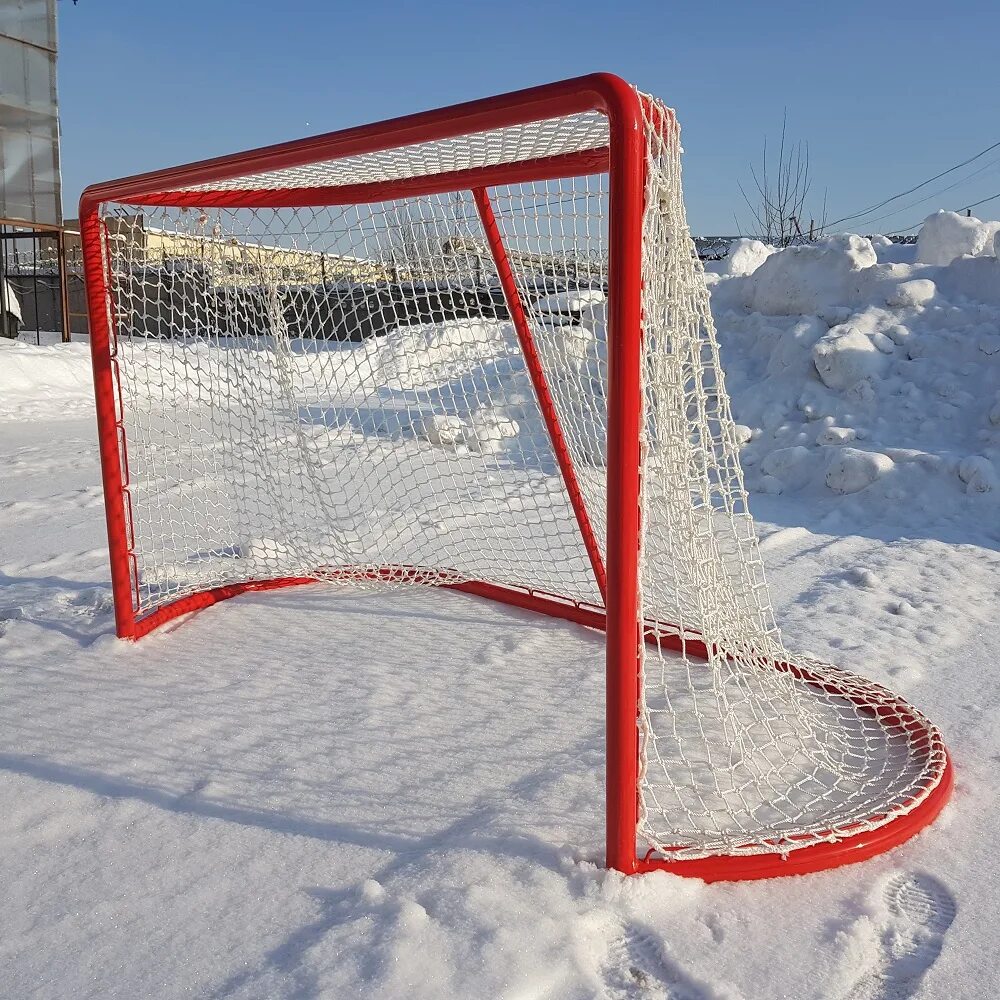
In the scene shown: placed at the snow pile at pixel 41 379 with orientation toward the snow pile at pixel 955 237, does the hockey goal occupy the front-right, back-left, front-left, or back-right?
front-right

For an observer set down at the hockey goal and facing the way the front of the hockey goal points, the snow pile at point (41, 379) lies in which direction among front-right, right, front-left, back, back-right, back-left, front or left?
right

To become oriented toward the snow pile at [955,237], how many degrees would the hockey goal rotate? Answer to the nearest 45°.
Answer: approximately 180°

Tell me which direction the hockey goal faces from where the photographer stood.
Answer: facing the viewer and to the left of the viewer
